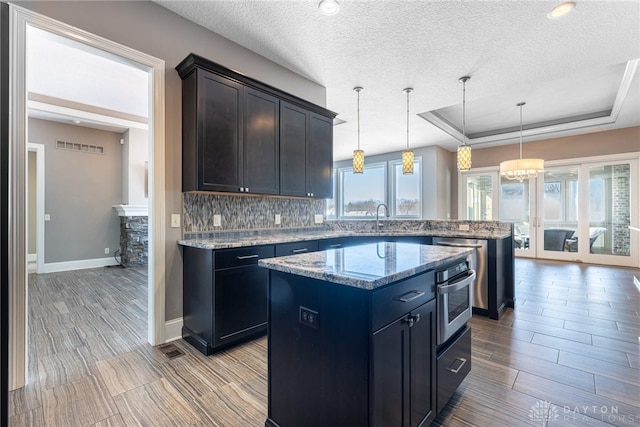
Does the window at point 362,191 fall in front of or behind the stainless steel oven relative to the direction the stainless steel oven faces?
behind

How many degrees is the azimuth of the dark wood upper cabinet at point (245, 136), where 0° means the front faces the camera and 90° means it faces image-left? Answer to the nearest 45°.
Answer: approximately 315°

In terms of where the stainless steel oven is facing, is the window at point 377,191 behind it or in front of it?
behind

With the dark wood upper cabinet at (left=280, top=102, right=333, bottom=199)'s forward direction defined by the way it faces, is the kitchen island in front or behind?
in front

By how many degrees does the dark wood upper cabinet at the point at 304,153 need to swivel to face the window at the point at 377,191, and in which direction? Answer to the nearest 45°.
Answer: approximately 90° to its left

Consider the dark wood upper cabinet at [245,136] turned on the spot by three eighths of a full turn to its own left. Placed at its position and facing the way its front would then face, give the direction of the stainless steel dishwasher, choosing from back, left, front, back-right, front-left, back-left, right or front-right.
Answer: right

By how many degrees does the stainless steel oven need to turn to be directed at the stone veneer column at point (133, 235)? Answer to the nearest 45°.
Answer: approximately 135° to its right

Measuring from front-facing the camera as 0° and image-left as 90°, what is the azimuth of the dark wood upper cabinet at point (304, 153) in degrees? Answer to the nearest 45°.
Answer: approximately 315°

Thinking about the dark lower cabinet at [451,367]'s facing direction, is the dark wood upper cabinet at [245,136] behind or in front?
behind

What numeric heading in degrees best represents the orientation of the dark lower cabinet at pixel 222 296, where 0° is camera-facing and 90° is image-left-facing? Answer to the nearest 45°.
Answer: approximately 315°

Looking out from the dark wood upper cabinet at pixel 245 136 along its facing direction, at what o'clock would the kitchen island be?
The kitchen island is roughly at 1 o'clock from the dark wood upper cabinet.

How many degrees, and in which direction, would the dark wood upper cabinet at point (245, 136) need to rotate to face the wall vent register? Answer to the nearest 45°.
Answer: approximately 180°

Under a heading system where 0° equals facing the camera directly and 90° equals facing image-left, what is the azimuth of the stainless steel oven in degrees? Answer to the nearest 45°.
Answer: approximately 315°

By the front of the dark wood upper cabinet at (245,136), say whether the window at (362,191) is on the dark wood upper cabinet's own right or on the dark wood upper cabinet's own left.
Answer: on the dark wood upper cabinet's own left
